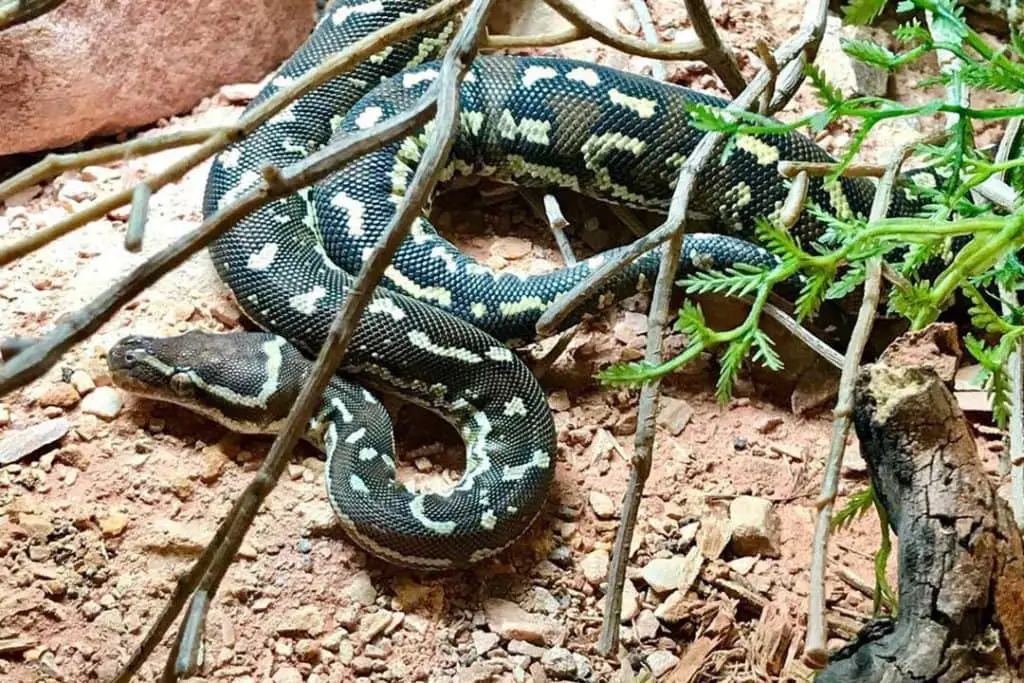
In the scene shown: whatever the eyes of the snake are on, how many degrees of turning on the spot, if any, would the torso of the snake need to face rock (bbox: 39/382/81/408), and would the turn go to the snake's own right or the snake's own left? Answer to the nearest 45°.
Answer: approximately 45° to the snake's own left

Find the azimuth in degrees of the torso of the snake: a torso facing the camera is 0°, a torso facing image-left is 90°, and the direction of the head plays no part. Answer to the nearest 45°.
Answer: approximately 90°

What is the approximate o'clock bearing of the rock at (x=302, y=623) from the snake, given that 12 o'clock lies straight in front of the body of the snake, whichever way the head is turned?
The rock is roughly at 9 o'clock from the snake.

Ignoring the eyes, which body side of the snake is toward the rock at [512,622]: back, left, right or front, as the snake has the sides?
left

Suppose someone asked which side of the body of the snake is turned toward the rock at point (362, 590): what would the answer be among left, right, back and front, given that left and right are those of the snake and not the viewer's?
left

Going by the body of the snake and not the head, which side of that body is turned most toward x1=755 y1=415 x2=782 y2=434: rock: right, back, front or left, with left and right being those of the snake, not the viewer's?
back

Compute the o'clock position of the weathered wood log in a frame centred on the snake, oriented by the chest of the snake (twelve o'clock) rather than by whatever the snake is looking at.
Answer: The weathered wood log is roughly at 8 o'clock from the snake.
